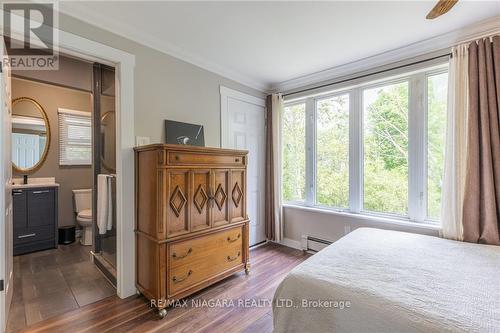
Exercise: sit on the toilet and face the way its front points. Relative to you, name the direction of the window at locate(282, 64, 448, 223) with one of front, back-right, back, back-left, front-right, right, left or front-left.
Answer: front-left

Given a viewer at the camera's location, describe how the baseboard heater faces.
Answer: facing the viewer and to the left of the viewer

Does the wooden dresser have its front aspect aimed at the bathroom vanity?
no

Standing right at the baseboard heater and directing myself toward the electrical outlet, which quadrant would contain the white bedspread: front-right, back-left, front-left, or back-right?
front-right

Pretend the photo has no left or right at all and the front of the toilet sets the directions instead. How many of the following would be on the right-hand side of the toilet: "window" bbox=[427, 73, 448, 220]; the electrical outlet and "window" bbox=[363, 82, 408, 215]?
0

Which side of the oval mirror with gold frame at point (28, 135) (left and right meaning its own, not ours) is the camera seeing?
front

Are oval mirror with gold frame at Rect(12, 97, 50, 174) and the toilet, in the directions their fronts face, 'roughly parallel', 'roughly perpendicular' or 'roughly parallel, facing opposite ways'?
roughly parallel

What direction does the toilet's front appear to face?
toward the camera

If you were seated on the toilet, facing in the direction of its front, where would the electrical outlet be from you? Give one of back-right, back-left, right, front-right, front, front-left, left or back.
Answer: front-left

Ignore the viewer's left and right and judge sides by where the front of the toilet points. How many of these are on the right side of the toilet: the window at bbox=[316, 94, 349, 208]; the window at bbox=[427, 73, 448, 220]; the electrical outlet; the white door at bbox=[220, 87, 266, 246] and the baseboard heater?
0

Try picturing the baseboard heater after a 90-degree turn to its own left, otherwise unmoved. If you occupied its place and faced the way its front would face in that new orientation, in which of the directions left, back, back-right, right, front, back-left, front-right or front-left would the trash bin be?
back-right

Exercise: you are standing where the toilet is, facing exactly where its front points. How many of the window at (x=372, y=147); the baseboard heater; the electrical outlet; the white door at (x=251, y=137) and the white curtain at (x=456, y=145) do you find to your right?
0

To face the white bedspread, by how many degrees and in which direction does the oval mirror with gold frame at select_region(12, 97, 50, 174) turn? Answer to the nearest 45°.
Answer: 0° — it already faces it
